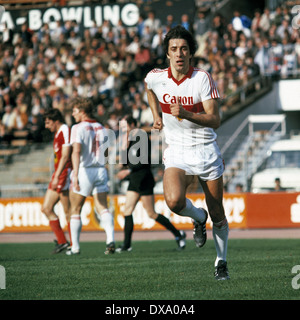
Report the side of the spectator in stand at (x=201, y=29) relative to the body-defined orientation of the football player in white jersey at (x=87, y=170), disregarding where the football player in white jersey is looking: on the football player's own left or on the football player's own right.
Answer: on the football player's own right

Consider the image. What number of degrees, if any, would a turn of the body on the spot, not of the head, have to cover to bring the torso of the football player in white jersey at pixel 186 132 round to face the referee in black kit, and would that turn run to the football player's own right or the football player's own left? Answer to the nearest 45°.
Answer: approximately 180°

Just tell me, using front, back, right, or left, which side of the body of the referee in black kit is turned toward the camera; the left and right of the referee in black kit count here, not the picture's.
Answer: left

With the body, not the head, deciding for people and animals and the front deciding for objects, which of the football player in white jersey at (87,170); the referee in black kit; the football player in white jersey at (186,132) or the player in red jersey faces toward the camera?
the football player in white jersey at (186,132)

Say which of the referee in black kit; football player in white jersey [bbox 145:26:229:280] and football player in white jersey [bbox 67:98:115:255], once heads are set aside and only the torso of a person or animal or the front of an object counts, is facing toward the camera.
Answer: football player in white jersey [bbox 145:26:229:280]

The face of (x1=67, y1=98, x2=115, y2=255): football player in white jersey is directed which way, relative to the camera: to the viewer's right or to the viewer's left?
to the viewer's left

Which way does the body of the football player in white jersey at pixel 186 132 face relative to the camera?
toward the camera

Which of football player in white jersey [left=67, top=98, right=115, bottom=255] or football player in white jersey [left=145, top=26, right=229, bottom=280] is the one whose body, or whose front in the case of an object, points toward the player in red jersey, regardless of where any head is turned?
football player in white jersey [left=67, top=98, right=115, bottom=255]
